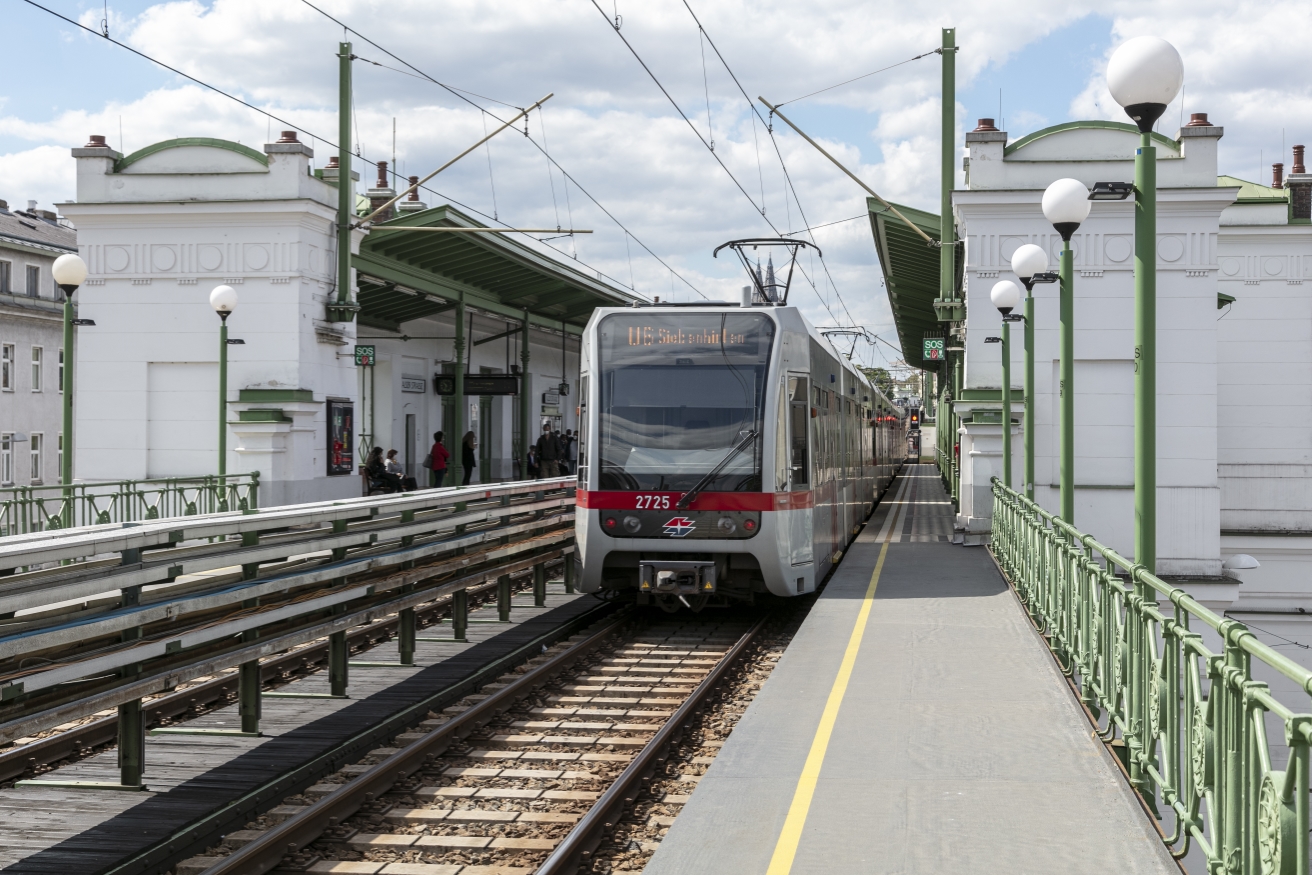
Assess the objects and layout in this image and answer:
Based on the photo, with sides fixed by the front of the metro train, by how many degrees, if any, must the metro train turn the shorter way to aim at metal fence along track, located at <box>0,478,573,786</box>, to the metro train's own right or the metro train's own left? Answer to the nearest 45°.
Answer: approximately 45° to the metro train's own right

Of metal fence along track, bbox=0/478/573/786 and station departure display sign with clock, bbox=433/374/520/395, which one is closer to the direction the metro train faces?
the metal fence along track

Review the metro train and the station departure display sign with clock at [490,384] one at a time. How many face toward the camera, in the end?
2

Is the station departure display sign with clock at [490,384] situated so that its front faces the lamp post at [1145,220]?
yes

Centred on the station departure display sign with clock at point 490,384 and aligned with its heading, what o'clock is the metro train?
The metro train is roughly at 12 o'clock from the station departure display sign with clock.
